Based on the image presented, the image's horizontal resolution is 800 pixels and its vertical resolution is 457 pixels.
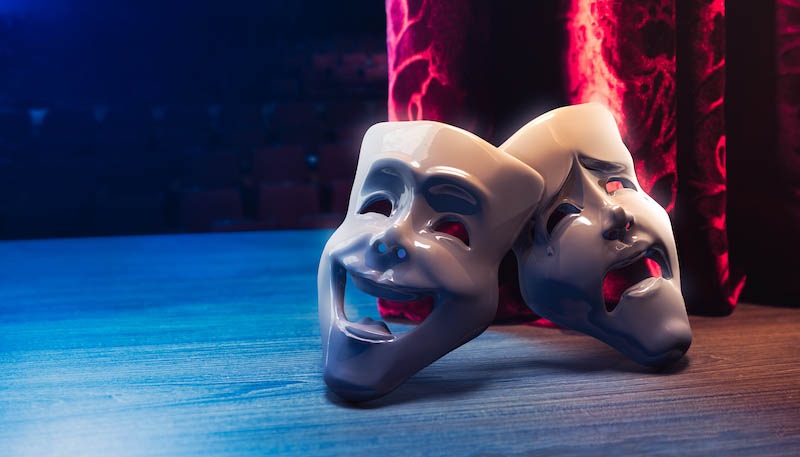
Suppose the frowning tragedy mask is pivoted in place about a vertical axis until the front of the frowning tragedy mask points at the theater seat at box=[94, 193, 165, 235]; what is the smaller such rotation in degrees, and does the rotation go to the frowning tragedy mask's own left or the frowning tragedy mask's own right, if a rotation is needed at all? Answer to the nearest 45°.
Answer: approximately 180°

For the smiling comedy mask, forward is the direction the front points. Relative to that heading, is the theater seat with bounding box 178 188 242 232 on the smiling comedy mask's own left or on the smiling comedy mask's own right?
on the smiling comedy mask's own right

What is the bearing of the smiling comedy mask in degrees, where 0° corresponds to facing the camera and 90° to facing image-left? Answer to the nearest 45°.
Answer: approximately 45°

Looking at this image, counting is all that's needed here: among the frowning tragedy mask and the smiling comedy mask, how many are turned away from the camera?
0

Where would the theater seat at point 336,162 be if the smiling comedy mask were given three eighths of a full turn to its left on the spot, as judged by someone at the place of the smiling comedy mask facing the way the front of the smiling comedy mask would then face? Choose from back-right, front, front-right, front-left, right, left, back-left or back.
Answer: left

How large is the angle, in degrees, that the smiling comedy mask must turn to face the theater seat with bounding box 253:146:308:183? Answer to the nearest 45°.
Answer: approximately 135° to its right

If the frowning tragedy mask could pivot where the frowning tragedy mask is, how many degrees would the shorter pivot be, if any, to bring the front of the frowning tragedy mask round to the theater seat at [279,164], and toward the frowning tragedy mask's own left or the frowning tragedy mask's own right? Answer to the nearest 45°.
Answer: approximately 180°

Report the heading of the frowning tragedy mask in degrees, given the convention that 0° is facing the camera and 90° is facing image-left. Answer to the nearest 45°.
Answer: approximately 315°

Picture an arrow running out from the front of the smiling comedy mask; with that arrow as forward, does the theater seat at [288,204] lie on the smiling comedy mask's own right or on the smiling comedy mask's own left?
on the smiling comedy mask's own right
